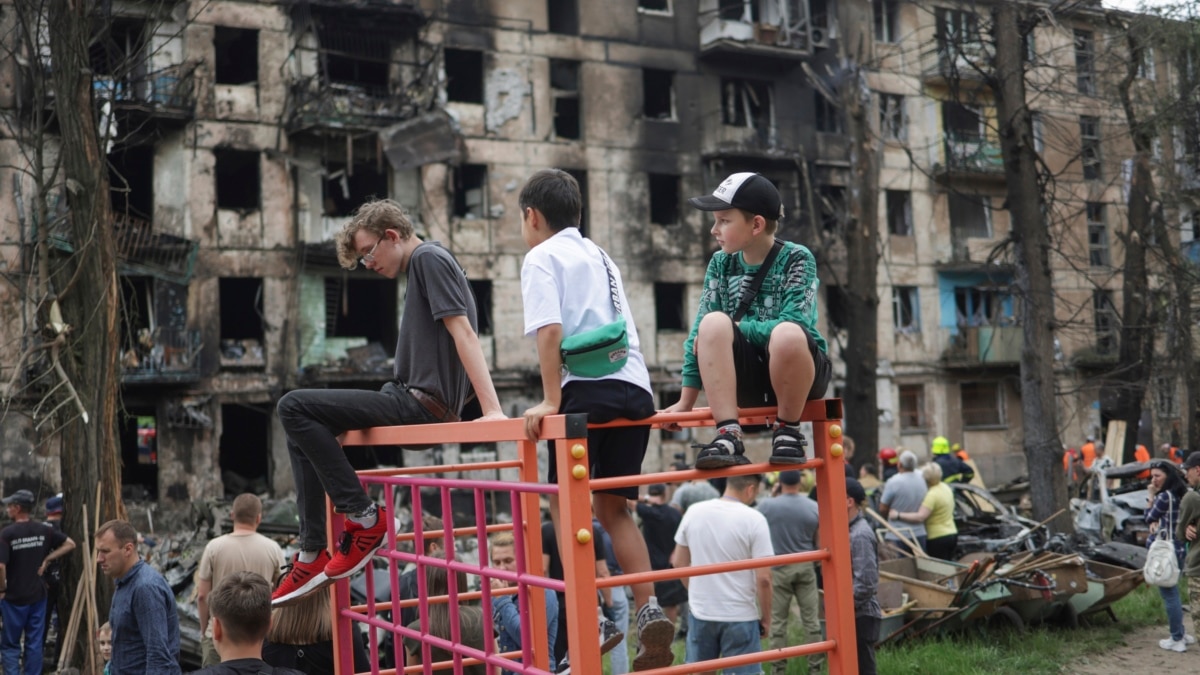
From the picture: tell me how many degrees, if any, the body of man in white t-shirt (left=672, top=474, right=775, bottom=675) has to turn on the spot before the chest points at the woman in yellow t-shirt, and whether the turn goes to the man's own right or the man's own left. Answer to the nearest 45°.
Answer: approximately 45° to the man's own right

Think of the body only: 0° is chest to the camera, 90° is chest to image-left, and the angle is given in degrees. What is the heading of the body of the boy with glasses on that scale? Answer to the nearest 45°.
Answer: approximately 90°

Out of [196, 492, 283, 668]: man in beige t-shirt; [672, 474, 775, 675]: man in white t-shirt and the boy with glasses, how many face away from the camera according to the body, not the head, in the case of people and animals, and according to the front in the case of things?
2

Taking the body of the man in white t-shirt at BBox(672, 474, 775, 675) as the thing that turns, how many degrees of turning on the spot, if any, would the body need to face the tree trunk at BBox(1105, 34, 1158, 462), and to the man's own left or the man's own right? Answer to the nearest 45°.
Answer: approximately 45° to the man's own right

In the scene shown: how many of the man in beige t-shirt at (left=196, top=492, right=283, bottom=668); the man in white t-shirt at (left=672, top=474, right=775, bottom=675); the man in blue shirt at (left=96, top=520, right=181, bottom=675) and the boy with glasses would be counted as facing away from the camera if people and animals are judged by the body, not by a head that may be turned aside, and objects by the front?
2

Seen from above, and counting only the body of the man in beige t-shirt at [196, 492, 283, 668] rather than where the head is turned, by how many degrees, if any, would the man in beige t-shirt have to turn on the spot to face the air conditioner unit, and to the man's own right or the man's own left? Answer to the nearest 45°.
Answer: approximately 45° to the man's own right

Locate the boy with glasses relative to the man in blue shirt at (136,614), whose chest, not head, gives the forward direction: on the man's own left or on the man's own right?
on the man's own left

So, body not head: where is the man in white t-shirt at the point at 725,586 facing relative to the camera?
away from the camera

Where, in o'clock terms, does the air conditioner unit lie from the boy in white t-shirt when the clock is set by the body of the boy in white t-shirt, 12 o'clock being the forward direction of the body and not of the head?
The air conditioner unit is roughly at 2 o'clock from the boy in white t-shirt.

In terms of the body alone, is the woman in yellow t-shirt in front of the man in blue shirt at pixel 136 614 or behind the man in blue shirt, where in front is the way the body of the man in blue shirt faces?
behind

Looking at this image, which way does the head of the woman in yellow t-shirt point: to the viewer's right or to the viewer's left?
to the viewer's left

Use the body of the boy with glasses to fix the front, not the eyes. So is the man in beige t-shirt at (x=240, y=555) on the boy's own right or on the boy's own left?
on the boy's own right

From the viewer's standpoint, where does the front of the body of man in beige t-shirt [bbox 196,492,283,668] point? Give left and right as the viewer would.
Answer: facing away from the viewer

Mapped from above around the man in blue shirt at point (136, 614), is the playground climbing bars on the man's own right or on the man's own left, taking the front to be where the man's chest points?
on the man's own left

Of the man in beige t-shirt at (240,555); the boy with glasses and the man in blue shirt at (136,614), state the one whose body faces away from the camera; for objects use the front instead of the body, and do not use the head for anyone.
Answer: the man in beige t-shirt

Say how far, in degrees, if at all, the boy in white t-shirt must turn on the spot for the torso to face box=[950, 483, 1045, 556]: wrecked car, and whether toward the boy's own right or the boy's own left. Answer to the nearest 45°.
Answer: approximately 90° to the boy's own right
